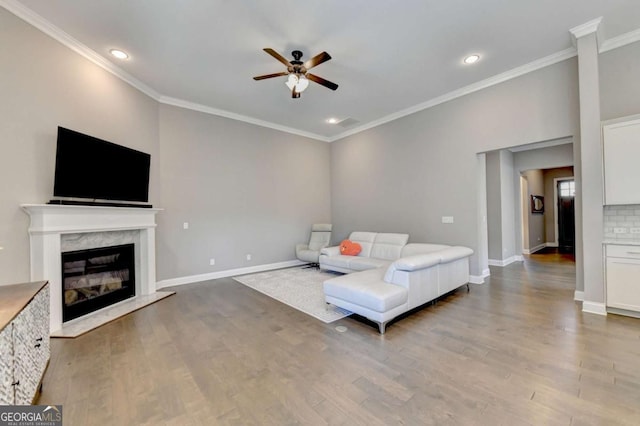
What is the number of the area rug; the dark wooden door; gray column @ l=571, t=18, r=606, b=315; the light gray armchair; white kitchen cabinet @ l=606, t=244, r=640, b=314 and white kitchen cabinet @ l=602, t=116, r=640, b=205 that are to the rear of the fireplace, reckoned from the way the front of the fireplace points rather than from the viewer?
0

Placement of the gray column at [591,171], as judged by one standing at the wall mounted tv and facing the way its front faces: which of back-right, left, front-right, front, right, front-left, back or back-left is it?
front

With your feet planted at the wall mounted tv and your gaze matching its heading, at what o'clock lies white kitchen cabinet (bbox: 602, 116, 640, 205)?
The white kitchen cabinet is roughly at 12 o'clock from the wall mounted tv.

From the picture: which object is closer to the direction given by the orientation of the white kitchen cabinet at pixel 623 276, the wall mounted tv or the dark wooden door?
the wall mounted tv

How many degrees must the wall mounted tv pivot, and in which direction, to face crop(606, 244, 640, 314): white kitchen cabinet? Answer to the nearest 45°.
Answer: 0° — it already faces it

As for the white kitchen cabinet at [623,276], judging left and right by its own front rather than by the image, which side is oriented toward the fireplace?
front

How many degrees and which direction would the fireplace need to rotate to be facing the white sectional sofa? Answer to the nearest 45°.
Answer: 0° — it already faces it

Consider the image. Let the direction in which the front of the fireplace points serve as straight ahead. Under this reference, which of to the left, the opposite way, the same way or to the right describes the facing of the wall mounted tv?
the same way

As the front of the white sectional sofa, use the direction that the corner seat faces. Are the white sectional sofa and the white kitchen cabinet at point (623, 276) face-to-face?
no

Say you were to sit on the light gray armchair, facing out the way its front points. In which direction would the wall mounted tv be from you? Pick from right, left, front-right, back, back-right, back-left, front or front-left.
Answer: front

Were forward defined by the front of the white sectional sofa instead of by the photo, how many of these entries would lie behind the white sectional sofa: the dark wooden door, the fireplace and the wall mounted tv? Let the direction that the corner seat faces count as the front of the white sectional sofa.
1

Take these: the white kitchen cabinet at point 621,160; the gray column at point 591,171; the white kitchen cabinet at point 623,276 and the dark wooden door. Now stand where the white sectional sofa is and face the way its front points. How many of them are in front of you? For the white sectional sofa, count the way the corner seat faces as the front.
0

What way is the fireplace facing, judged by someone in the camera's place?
facing the viewer and to the right of the viewer

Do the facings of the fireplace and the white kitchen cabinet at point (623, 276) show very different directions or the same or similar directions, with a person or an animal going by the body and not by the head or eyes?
very different directions

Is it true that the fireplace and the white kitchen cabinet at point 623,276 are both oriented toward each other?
no

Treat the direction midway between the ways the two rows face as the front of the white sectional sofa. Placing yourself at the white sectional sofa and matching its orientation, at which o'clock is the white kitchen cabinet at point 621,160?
The white kitchen cabinet is roughly at 7 o'clock from the white sectional sofa.

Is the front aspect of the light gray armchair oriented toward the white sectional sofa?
no

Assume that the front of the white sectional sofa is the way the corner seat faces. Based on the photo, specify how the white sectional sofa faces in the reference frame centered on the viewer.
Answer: facing the viewer and to the left of the viewer
